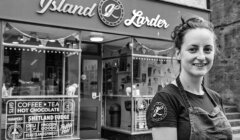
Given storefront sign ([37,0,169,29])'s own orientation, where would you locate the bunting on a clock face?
The bunting is roughly at 4 o'clock from the storefront sign.

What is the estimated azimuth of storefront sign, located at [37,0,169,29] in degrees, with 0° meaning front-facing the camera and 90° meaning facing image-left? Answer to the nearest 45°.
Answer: approximately 315°

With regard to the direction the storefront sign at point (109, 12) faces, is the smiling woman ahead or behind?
ahead

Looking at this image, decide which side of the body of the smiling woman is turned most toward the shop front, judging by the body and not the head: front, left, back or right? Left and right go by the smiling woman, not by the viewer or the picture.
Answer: back

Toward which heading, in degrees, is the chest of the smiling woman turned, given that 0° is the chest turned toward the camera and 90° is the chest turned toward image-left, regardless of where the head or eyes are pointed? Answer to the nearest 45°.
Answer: approximately 315°

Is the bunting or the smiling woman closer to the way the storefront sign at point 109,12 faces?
the smiling woman

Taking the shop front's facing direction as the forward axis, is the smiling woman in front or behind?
in front
